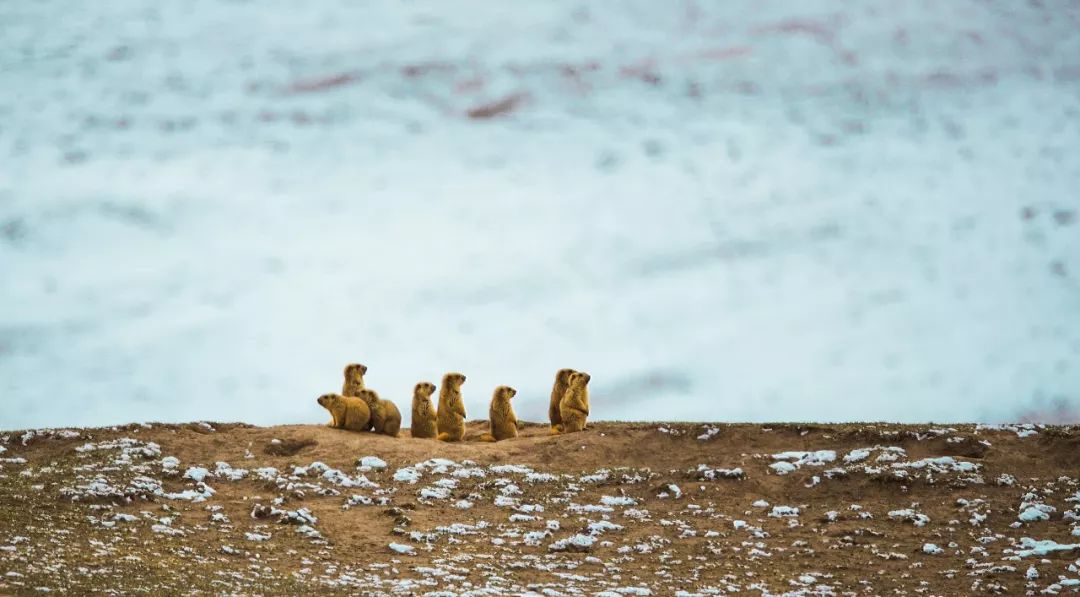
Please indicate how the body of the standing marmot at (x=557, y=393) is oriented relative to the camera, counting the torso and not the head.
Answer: to the viewer's right

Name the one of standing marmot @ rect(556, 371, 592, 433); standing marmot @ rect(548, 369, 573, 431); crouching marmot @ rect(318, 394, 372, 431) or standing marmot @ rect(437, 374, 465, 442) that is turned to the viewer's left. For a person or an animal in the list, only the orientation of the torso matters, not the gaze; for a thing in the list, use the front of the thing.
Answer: the crouching marmot

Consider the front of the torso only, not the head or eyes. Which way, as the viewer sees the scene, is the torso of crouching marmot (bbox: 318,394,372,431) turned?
to the viewer's left

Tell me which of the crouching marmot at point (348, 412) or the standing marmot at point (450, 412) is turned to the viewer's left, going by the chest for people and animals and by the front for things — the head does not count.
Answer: the crouching marmot

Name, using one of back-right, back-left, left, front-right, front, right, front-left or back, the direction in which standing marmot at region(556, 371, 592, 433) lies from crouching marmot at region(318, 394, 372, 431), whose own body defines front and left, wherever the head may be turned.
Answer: back
